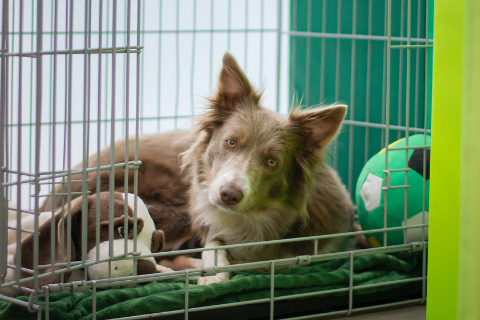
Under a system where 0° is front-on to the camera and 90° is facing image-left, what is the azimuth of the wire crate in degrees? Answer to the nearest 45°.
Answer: approximately 0°
